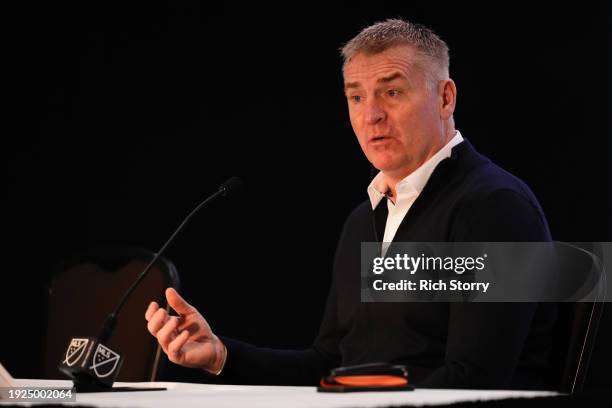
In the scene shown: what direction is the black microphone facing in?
to the viewer's right

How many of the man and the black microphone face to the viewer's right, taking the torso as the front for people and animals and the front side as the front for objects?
1

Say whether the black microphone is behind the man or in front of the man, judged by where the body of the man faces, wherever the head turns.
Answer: in front

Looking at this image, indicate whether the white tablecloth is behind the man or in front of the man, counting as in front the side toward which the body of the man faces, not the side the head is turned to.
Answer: in front

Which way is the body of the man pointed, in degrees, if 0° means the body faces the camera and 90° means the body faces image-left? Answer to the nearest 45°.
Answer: approximately 45°

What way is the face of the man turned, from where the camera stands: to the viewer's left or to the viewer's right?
to the viewer's left

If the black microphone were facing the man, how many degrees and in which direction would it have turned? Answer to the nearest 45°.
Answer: approximately 45° to its left
